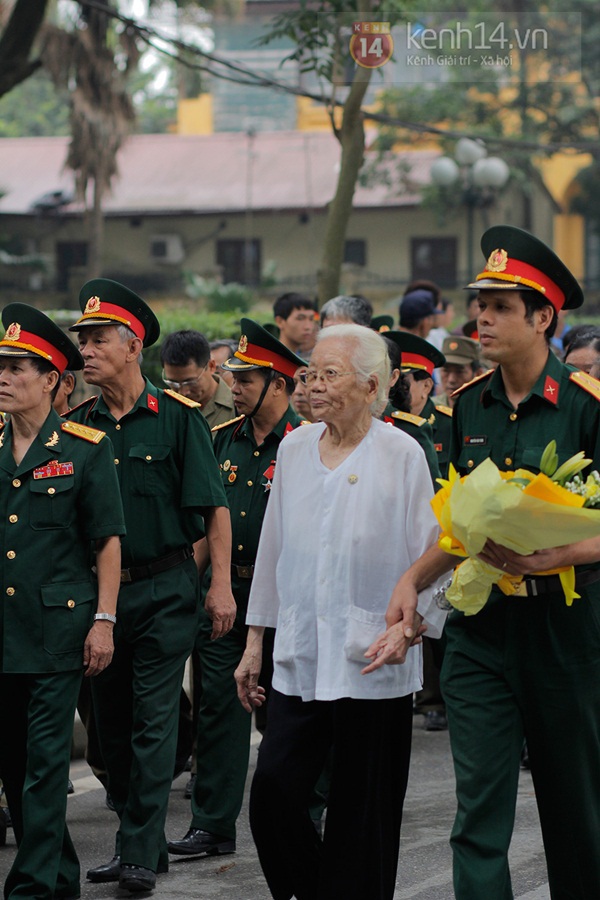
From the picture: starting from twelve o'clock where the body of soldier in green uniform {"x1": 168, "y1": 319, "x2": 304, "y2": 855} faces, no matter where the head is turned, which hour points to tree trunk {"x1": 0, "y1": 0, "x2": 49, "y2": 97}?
The tree trunk is roughly at 4 o'clock from the soldier in green uniform.

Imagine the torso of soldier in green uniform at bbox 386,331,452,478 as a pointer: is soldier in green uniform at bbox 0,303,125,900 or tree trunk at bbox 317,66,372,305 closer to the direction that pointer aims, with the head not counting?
the soldier in green uniform

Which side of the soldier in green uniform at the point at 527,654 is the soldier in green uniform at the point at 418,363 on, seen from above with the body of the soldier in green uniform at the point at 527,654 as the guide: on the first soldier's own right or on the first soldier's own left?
on the first soldier's own right

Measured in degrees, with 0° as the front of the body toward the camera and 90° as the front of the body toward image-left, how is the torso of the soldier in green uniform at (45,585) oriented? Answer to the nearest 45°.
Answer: approximately 45°

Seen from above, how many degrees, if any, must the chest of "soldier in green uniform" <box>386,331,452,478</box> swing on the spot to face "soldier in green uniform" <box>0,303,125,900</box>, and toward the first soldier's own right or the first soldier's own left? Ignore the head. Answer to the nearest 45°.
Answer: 0° — they already face them

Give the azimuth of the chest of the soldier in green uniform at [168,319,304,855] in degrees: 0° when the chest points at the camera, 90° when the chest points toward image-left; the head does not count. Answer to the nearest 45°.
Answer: approximately 45°

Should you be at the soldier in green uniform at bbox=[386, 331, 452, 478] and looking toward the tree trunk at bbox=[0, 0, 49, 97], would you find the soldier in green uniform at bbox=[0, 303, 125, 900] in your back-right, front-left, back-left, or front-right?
back-left
